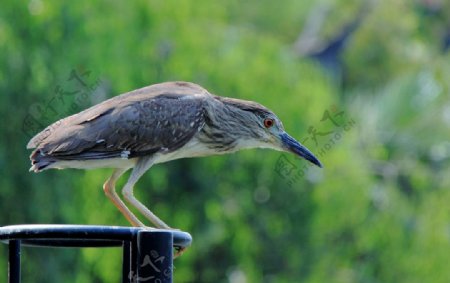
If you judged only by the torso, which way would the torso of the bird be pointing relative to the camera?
to the viewer's right
